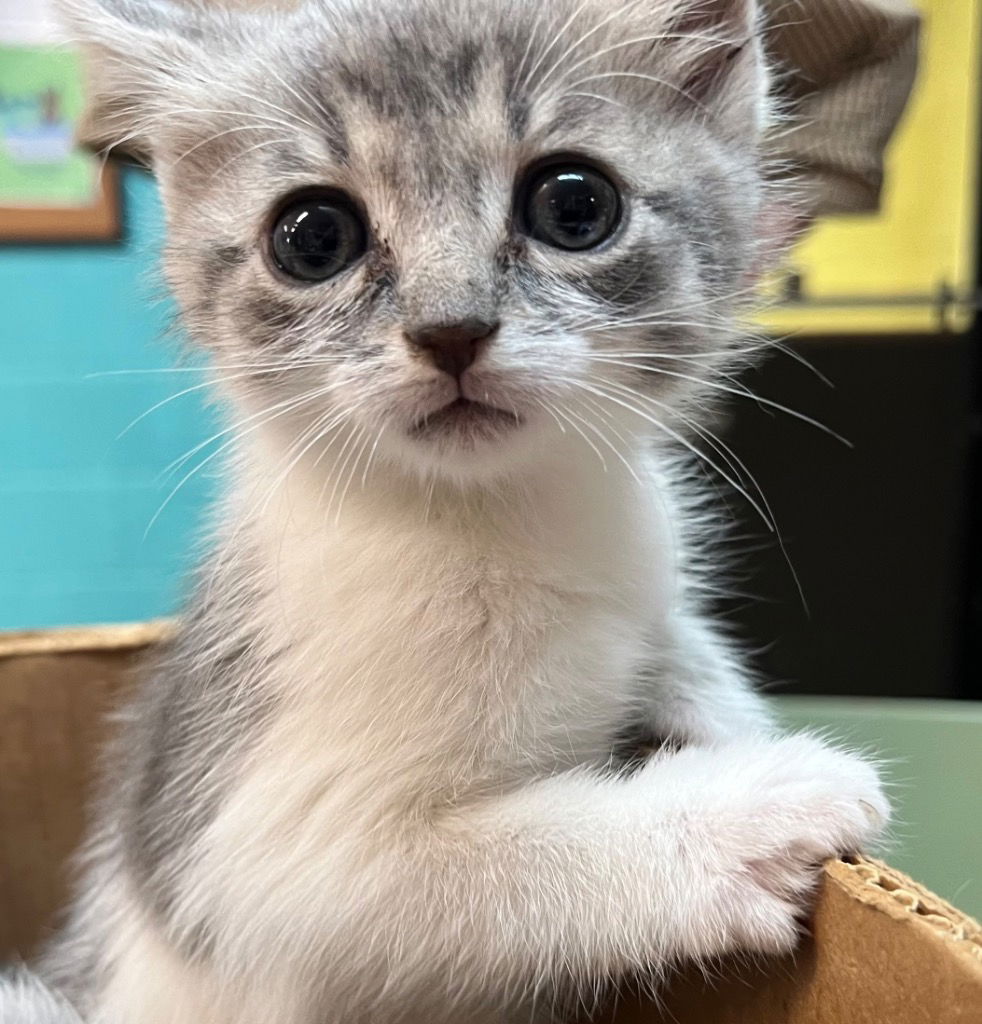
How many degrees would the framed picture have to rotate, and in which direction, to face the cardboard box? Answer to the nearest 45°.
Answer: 0° — it already faces it

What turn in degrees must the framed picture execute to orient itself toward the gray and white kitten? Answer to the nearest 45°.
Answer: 0° — it already faces it

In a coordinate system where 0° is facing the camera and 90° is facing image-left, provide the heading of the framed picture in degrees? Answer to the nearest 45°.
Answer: approximately 0°
